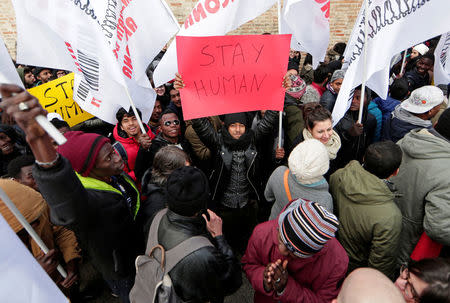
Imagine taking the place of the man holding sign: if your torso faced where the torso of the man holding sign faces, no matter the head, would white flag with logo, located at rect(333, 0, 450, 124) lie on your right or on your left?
on your left

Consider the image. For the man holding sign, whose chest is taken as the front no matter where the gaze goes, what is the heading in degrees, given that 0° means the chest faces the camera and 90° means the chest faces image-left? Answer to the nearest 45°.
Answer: approximately 0°

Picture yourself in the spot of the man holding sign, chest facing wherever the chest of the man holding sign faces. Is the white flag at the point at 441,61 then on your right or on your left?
on your left

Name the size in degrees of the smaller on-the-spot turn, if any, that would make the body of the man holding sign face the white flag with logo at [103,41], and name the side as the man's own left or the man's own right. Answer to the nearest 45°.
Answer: approximately 90° to the man's own right

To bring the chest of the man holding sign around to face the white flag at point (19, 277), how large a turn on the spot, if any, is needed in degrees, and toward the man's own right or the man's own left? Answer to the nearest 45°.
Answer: approximately 45° to the man's own right

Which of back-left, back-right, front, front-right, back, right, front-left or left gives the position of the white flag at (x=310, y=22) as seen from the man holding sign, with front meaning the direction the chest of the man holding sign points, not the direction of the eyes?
back-left
